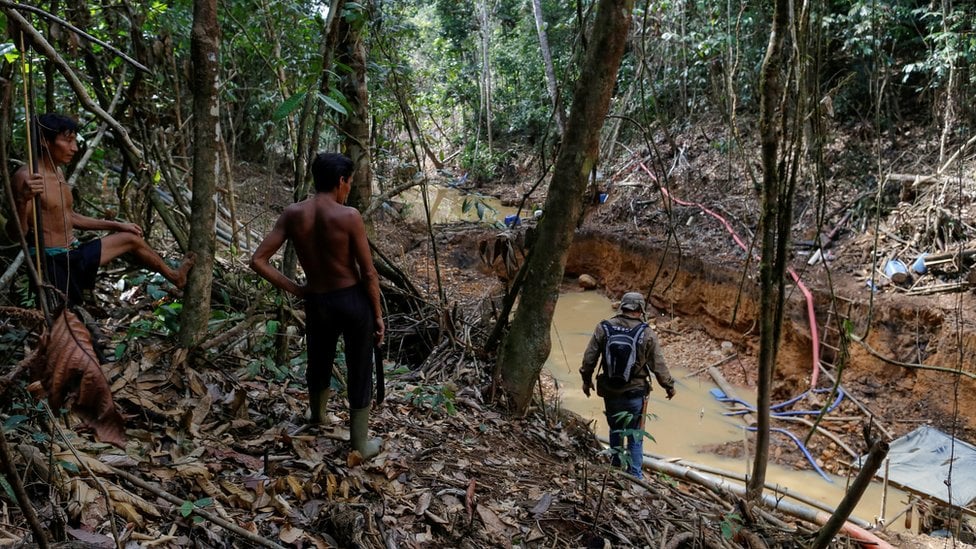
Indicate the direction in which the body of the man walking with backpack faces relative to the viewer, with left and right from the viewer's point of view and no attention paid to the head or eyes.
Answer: facing away from the viewer

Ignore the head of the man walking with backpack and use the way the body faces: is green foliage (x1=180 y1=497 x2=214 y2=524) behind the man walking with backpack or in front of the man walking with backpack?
behind

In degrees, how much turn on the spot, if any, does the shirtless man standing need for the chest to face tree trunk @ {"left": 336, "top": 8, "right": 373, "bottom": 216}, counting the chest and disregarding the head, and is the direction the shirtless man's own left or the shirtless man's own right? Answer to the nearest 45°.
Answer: approximately 45° to the shirtless man's own left

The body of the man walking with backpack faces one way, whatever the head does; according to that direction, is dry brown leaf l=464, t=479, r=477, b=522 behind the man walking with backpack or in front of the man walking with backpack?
behind

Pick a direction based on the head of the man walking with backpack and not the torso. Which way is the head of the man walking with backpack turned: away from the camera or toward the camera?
away from the camera

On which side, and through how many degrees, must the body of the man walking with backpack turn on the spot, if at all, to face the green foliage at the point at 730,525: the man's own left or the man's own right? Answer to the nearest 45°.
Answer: approximately 180°

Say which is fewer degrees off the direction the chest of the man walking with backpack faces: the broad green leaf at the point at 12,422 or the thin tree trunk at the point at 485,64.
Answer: the thin tree trunk

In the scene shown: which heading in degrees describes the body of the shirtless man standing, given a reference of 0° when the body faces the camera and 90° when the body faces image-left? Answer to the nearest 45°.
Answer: approximately 225°
